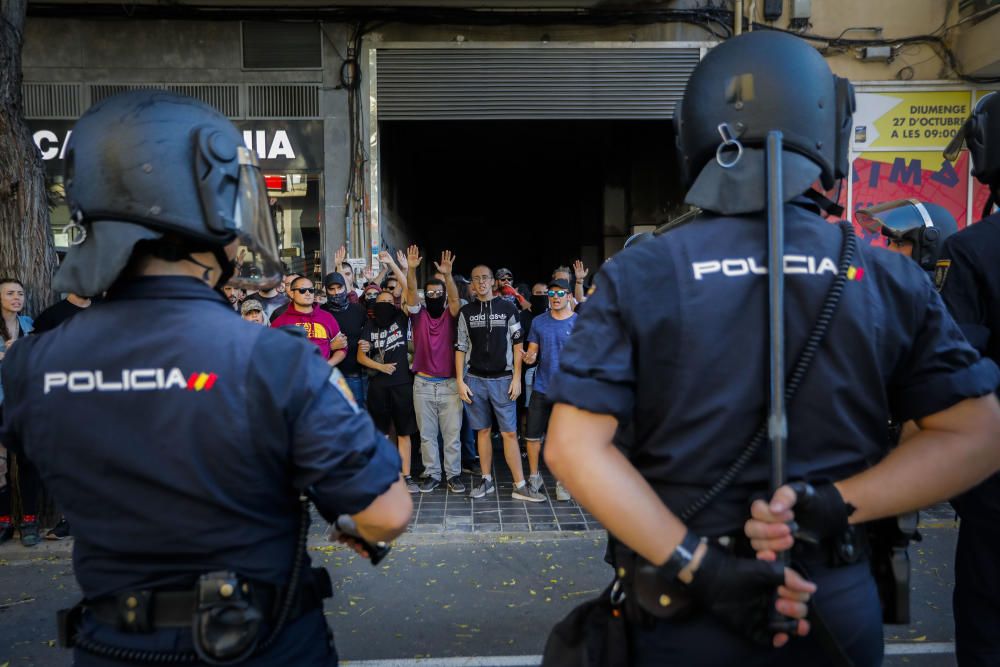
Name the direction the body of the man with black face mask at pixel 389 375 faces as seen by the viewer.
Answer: toward the camera

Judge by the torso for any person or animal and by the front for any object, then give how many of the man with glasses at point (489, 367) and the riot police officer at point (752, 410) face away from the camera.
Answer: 1

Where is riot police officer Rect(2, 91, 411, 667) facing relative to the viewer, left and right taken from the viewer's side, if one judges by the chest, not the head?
facing away from the viewer and to the right of the viewer

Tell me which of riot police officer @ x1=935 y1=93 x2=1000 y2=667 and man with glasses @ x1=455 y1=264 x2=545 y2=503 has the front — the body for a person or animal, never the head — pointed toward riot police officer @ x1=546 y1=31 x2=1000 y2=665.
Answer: the man with glasses

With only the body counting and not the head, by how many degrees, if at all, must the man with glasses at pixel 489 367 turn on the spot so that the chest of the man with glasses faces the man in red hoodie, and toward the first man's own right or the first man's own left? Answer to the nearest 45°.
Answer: approximately 90° to the first man's own right

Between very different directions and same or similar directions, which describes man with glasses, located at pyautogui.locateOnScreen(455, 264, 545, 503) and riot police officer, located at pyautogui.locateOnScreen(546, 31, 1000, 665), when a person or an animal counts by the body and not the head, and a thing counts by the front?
very different directions

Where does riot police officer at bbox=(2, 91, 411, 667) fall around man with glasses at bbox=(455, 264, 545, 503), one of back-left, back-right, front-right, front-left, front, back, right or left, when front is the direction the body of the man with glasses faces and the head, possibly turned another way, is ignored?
front

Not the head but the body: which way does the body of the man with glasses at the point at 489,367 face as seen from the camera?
toward the camera

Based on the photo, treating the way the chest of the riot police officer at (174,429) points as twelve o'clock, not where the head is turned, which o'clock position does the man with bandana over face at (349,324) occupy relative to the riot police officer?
The man with bandana over face is roughly at 11 o'clock from the riot police officer.

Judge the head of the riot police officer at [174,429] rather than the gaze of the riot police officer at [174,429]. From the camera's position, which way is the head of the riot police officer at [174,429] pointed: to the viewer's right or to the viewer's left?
to the viewer's right

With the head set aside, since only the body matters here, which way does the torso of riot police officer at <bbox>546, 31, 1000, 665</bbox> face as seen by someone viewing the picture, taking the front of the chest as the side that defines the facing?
away from the camera
